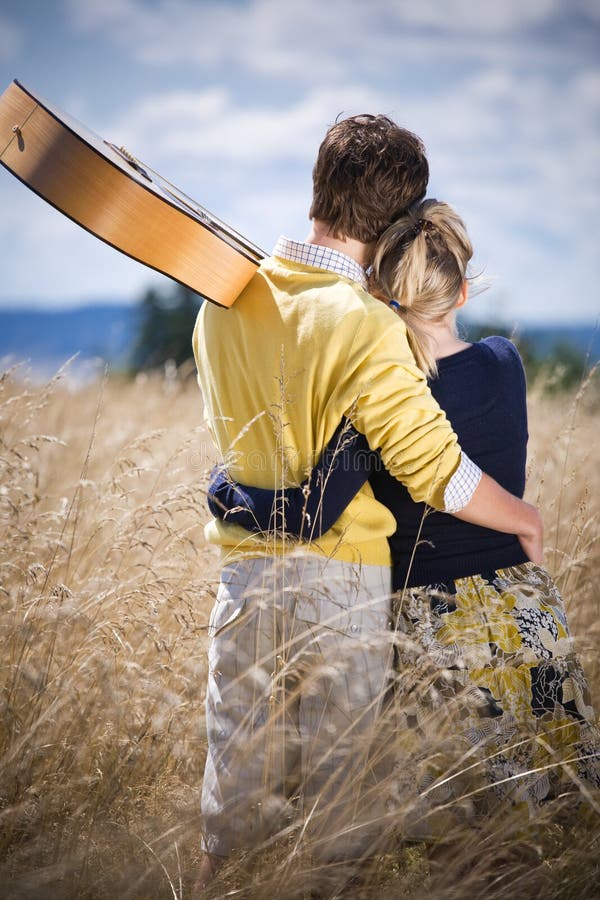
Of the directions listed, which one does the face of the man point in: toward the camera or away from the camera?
away from the camera

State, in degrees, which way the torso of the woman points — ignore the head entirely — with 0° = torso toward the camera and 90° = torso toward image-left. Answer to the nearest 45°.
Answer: approximately 180°

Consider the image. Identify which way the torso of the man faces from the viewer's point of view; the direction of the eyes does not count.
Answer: away from the camera
